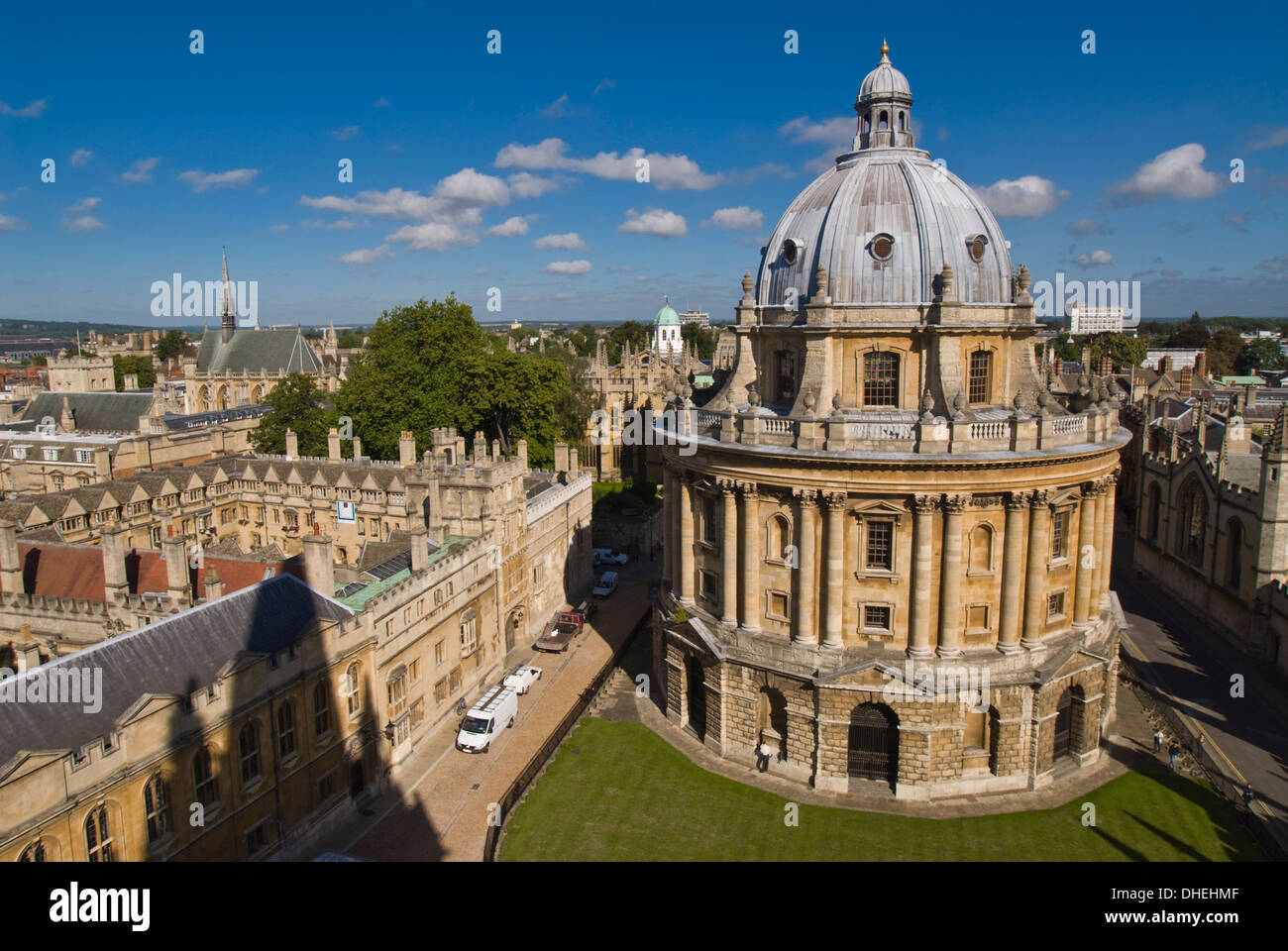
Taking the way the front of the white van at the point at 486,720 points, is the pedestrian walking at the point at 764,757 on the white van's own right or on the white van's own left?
on the white van's own left

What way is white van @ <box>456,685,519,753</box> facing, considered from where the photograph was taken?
facing the viewer and to the left of the viewer
